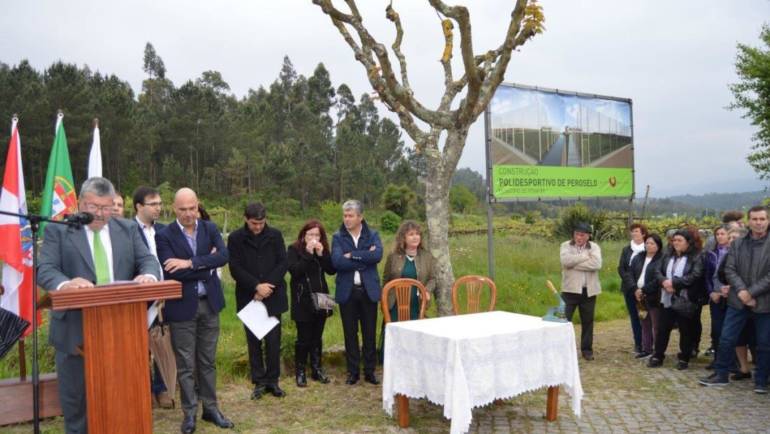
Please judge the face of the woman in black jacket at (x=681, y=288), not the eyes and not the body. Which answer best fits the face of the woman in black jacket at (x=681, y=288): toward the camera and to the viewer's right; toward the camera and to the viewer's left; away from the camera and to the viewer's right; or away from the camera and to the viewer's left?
toward the camera and to the viewer's left

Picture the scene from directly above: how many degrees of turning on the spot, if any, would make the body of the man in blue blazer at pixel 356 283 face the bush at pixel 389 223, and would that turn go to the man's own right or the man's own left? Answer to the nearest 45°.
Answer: approximately 180°

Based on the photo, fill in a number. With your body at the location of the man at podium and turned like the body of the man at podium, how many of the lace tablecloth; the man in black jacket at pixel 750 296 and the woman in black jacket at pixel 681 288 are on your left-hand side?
3

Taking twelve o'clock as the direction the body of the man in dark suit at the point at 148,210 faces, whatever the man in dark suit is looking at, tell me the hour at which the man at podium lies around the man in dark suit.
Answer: The man at podium is roughly at 2 o'clock from the man in dark suit.

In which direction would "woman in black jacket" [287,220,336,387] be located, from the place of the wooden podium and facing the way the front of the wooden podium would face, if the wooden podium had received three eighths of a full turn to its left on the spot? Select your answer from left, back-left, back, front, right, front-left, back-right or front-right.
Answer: front

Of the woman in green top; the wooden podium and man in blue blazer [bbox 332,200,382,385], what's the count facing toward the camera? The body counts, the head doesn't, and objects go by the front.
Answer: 3

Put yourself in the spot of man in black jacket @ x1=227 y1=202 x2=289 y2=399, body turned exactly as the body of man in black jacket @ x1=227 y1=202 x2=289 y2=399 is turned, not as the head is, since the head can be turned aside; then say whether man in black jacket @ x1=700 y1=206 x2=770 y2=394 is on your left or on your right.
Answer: on your left

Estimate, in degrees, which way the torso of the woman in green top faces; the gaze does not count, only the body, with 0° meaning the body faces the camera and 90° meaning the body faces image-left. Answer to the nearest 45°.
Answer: approximately 0°
